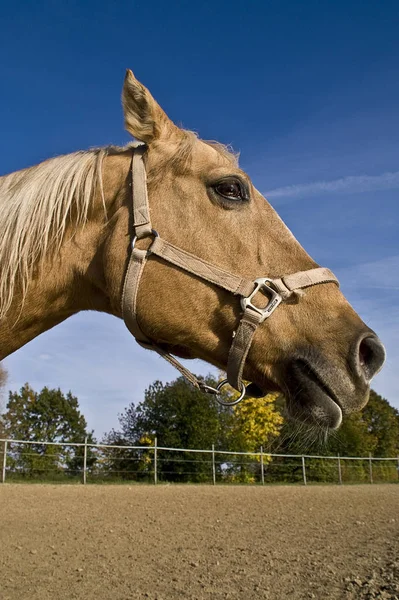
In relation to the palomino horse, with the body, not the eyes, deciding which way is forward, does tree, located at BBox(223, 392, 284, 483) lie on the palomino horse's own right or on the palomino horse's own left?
on the palomino horse's own left

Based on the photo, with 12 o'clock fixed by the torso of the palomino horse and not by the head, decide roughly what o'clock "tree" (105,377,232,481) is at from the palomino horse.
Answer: The tree is roughly at 9 o'clock from the palomino horse.

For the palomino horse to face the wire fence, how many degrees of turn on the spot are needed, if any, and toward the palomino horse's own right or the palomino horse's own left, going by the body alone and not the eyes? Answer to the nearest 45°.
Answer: approximately 90° to the palomino horse's own left

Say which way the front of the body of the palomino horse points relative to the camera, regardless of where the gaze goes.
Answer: to the viewer's right

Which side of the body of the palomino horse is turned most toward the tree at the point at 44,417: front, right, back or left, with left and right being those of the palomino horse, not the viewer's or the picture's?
left
